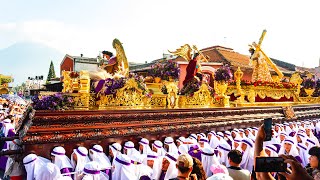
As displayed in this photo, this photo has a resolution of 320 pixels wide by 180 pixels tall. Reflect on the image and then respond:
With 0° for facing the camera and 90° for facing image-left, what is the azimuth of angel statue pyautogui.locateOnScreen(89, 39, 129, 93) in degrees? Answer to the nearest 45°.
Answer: approximately 90°

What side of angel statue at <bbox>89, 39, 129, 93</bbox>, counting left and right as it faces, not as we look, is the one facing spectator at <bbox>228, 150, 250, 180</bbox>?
left

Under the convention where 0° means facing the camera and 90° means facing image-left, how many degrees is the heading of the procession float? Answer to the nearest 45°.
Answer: approximately 45°

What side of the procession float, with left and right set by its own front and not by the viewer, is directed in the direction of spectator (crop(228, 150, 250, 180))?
left

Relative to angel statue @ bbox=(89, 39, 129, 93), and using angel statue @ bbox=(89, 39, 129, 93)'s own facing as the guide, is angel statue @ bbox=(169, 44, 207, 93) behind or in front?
behind
